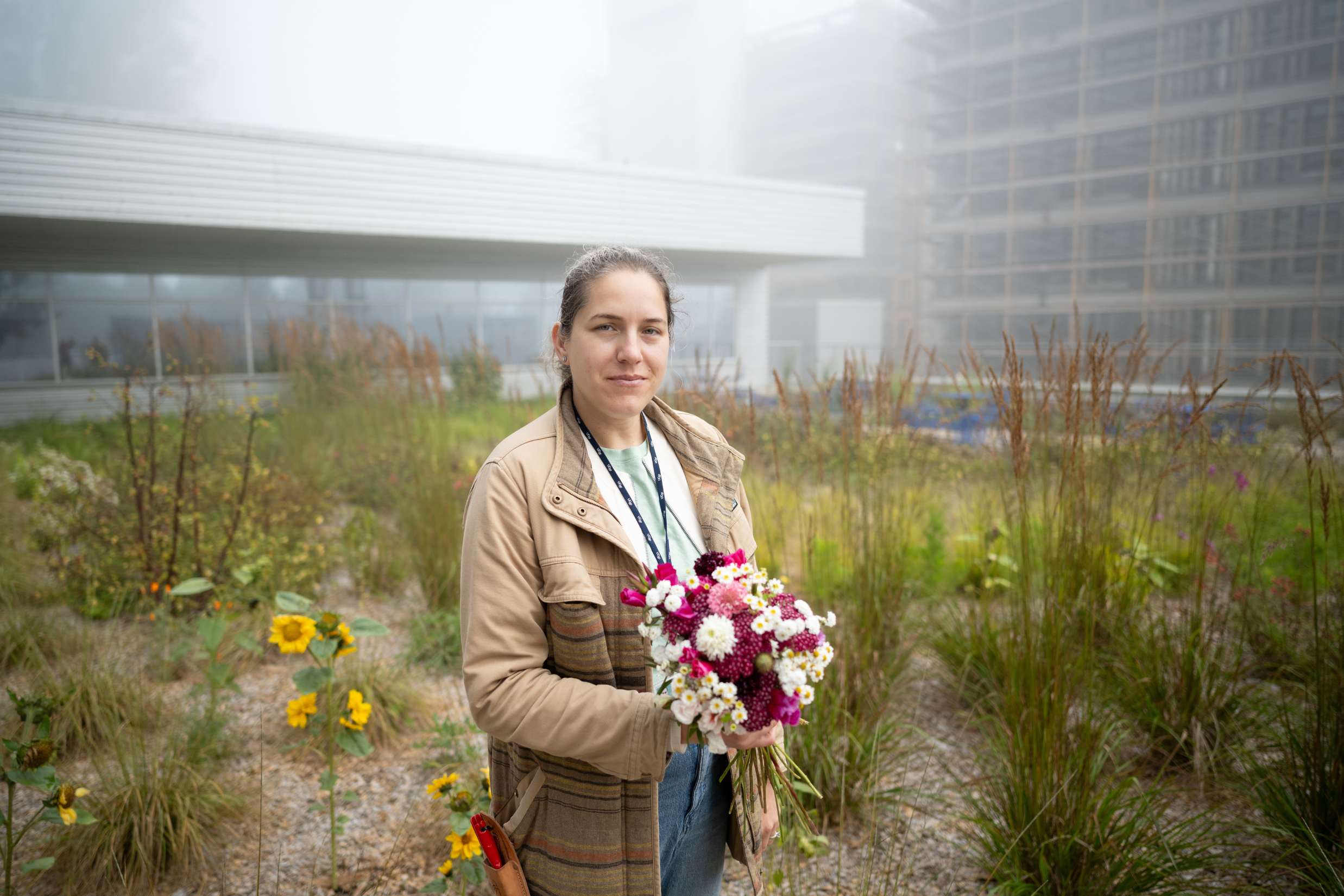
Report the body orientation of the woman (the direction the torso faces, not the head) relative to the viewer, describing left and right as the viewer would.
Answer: facing the viewer and to the right of the viewer

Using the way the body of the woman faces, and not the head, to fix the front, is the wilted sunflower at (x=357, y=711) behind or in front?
behind

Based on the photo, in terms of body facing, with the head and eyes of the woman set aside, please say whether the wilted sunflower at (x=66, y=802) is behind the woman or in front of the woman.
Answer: behind

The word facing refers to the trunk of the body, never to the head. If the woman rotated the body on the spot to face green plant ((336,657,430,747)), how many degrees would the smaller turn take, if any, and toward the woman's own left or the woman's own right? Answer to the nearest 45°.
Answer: approximately 180°

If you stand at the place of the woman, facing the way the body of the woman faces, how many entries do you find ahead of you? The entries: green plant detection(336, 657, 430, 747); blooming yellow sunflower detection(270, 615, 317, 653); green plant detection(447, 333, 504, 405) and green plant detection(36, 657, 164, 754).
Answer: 0

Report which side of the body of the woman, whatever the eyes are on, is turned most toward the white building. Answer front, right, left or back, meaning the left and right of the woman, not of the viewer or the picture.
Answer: back

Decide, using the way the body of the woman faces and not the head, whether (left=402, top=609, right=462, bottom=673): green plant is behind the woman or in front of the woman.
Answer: behind

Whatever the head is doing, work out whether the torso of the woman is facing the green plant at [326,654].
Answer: no

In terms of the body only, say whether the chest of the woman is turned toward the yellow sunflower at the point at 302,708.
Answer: no
